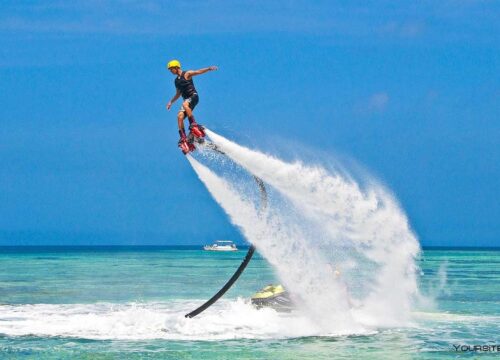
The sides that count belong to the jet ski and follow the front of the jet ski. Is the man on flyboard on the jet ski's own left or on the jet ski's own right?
on the jet ski's own left

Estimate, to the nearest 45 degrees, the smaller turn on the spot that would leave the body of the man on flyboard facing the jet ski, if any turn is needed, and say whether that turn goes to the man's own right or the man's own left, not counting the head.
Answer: approximately 180°

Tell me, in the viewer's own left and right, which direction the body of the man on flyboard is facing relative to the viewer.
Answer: facing the viewer and to the left of the viewer
